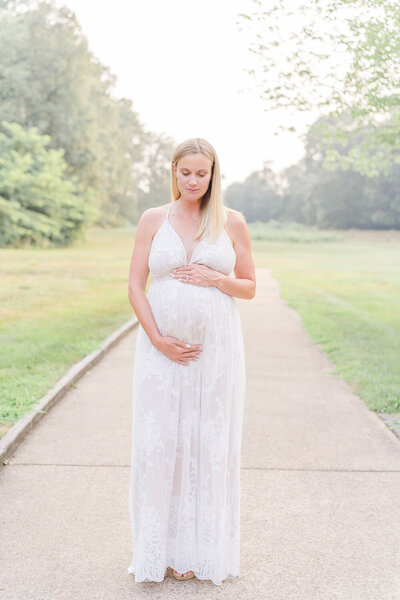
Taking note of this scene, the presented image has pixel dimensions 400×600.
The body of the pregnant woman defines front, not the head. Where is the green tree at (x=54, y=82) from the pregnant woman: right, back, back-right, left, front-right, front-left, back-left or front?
back

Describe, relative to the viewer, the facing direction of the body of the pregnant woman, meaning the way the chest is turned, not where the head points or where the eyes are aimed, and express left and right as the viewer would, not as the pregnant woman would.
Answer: facing the viewer

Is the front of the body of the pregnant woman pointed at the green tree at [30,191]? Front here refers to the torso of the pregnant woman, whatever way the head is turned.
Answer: no

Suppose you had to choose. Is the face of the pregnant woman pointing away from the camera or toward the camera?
toward the camera
